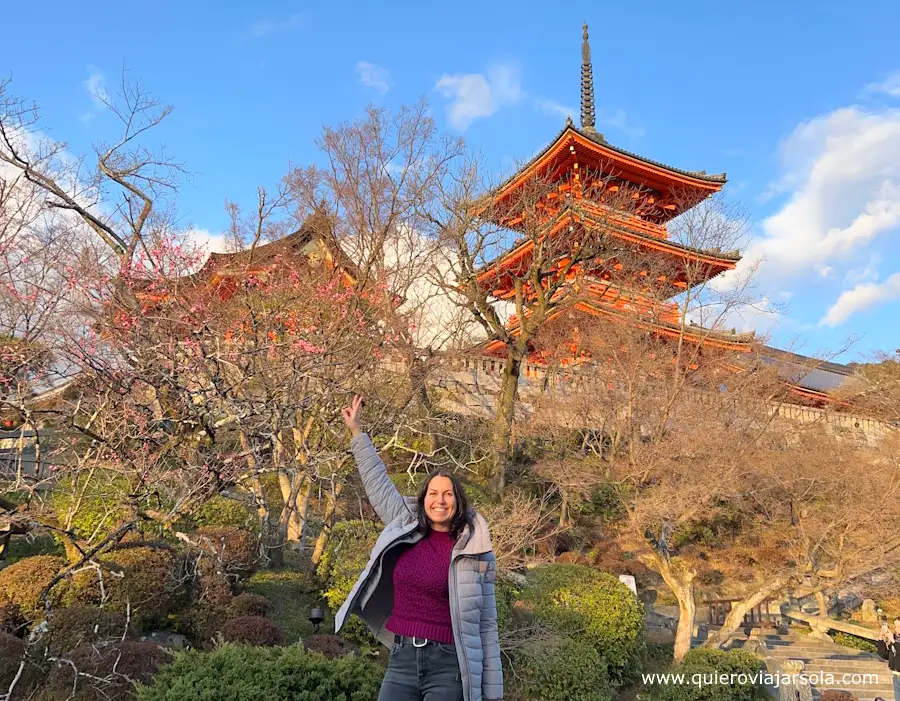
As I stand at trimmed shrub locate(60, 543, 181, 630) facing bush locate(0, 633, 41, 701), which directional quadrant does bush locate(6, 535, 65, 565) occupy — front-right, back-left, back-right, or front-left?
back-right

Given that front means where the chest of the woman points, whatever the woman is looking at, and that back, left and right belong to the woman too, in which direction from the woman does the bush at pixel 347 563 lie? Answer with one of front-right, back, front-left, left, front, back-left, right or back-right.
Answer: back

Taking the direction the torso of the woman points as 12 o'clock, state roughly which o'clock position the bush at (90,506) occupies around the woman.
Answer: The bush is roughly at 5 o'clock from the woman.

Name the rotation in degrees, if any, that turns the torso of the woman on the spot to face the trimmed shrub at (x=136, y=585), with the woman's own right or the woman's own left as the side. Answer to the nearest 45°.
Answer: approximately 135° to the woman's own right

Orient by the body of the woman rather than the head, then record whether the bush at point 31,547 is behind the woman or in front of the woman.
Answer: behind

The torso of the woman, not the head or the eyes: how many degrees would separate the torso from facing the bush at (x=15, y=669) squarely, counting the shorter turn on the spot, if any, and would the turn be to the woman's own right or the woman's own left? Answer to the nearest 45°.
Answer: approximately 135° to the woman's own right

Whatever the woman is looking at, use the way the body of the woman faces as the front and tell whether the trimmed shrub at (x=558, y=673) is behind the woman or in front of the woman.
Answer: behind

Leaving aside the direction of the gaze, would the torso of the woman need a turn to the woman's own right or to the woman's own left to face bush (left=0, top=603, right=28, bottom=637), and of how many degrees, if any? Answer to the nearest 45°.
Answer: approximately 135° to the woman's own right

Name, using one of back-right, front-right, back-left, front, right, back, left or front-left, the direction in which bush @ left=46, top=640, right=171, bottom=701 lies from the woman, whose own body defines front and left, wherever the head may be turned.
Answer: back-right

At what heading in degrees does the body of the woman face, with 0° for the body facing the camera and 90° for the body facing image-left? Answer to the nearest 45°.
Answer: approximately 0°
